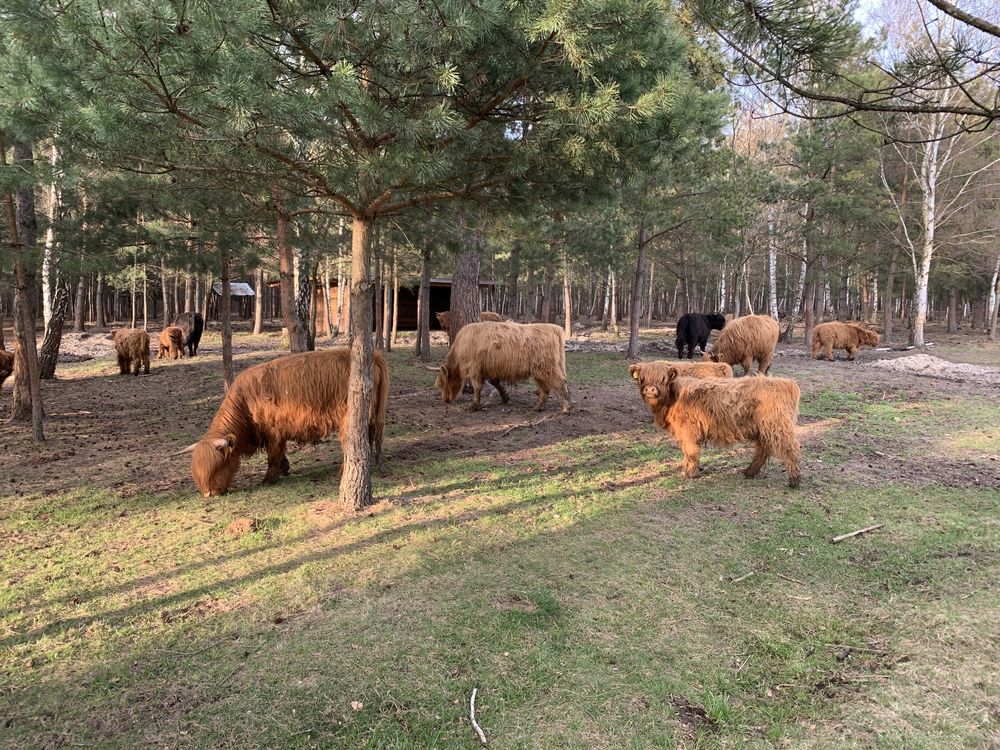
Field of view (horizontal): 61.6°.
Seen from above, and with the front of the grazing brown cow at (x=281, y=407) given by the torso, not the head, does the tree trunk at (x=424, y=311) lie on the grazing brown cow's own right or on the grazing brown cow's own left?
on the grazing brown cow's own right

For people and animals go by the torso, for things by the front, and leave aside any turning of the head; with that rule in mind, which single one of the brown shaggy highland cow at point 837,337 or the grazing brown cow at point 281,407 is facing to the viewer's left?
the grazing brown cow

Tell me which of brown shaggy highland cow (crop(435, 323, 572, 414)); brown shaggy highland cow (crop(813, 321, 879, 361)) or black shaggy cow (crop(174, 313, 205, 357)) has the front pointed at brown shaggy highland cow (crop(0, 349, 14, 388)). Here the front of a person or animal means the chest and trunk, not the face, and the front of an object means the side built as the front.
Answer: brown shaggy highland cow (crop(435, 323, 572, 414))

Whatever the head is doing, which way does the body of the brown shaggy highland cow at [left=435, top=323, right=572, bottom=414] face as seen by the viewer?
to the viewer's left

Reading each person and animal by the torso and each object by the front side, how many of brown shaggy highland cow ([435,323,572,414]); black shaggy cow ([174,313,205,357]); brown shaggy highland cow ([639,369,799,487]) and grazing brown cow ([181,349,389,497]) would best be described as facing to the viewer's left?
3

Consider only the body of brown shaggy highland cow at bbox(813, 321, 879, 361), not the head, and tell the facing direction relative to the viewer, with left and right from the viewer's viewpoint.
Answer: facing to the right of the viewer

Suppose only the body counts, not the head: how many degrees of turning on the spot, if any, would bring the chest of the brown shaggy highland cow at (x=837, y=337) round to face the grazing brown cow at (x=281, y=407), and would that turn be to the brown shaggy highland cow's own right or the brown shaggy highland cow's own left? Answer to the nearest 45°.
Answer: approximately 90° to the brown shaggy highland cow's own right

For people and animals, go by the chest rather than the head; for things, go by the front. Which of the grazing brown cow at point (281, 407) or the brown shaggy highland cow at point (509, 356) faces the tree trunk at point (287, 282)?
the brown shaggy highland cow

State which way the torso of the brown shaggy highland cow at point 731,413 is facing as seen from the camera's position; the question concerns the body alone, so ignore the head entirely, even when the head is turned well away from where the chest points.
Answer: to the viewer's left

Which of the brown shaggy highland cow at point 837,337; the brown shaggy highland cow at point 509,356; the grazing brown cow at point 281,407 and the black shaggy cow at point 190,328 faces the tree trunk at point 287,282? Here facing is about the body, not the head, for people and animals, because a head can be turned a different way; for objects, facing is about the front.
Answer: the brown shaggy highland cow at point 509,356

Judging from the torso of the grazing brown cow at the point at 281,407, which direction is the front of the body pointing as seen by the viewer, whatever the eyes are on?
to the viewer's left
